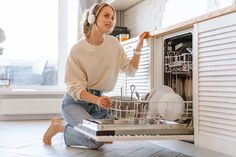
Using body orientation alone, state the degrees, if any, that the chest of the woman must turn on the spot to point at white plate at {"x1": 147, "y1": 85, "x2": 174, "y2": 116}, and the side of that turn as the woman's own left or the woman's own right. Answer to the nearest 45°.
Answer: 0° — they already face it

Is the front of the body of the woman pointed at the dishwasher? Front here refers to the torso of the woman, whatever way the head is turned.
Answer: yes

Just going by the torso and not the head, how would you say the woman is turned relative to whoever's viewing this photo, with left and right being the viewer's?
facing the viewer and to the right of the viewer

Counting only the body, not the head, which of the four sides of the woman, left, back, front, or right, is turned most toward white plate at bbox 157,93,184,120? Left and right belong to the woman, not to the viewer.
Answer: front

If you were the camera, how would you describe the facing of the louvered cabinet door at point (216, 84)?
facing the viewer and to the left of the viewer

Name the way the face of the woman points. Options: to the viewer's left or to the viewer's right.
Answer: to the viewer's right

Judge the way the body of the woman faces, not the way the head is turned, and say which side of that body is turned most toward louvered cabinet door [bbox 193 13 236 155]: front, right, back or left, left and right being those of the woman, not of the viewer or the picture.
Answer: front

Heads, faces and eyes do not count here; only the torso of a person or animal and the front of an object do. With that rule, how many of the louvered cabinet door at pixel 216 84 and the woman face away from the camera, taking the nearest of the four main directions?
0
